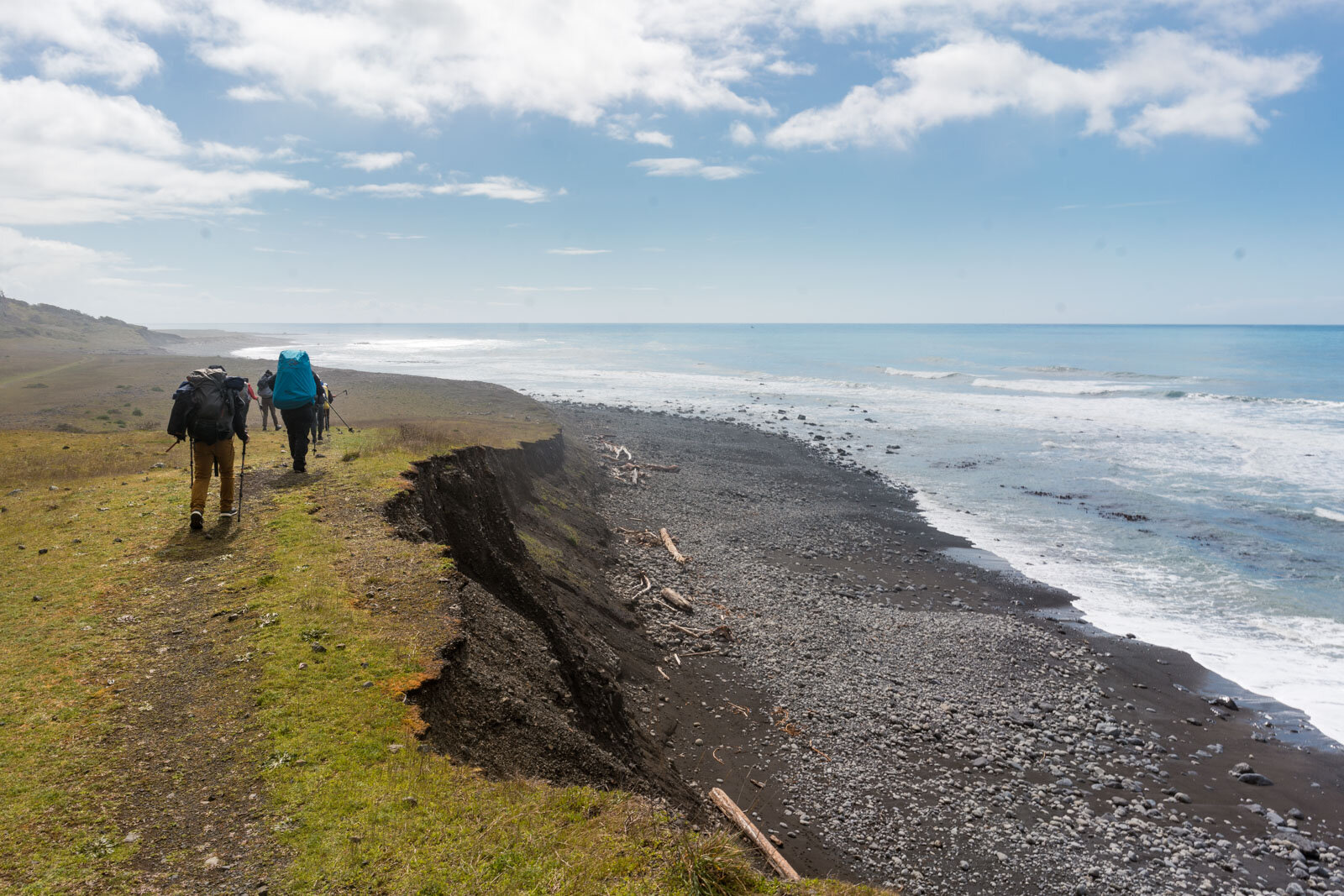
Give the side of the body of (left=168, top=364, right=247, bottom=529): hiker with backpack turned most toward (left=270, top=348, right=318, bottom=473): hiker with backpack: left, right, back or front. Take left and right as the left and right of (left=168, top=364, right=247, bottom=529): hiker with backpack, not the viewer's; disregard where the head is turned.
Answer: front

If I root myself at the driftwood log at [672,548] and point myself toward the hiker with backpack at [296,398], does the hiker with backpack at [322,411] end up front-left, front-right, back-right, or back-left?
front-right

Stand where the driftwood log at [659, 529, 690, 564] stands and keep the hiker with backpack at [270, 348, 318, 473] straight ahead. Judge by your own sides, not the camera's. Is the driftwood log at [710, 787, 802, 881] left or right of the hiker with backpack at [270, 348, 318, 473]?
left

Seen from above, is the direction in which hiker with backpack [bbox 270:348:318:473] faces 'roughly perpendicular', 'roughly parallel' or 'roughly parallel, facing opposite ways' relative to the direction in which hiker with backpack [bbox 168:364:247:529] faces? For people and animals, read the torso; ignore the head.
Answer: roughly parallel

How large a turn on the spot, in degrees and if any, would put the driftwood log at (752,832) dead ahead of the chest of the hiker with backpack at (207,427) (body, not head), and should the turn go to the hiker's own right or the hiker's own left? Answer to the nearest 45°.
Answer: approximately 135° to the hiker's own right

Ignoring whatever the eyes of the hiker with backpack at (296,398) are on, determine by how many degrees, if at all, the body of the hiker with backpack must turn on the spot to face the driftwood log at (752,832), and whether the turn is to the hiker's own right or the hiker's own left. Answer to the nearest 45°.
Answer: approximately 135° to the hiker's own right

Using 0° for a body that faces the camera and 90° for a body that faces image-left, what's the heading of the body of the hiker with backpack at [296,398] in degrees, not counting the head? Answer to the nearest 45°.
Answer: approximately 180°

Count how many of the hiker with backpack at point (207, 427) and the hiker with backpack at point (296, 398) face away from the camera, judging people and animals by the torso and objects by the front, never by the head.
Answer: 2

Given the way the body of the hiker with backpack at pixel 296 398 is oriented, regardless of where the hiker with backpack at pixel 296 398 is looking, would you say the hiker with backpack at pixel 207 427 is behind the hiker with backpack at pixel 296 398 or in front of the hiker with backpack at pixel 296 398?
behind

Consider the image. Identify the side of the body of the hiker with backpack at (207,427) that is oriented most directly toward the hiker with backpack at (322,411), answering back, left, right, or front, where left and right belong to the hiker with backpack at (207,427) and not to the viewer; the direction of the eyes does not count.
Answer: front

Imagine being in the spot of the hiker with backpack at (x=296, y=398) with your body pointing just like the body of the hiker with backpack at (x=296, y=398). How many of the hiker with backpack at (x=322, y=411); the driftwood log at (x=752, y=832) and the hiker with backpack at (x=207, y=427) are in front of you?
1

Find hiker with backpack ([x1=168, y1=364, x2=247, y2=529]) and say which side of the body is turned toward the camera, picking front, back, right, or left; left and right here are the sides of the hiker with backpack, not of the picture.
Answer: back

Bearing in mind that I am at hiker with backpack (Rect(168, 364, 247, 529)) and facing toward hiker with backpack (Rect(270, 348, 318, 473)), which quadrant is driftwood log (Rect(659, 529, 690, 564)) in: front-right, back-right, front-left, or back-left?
front-right
